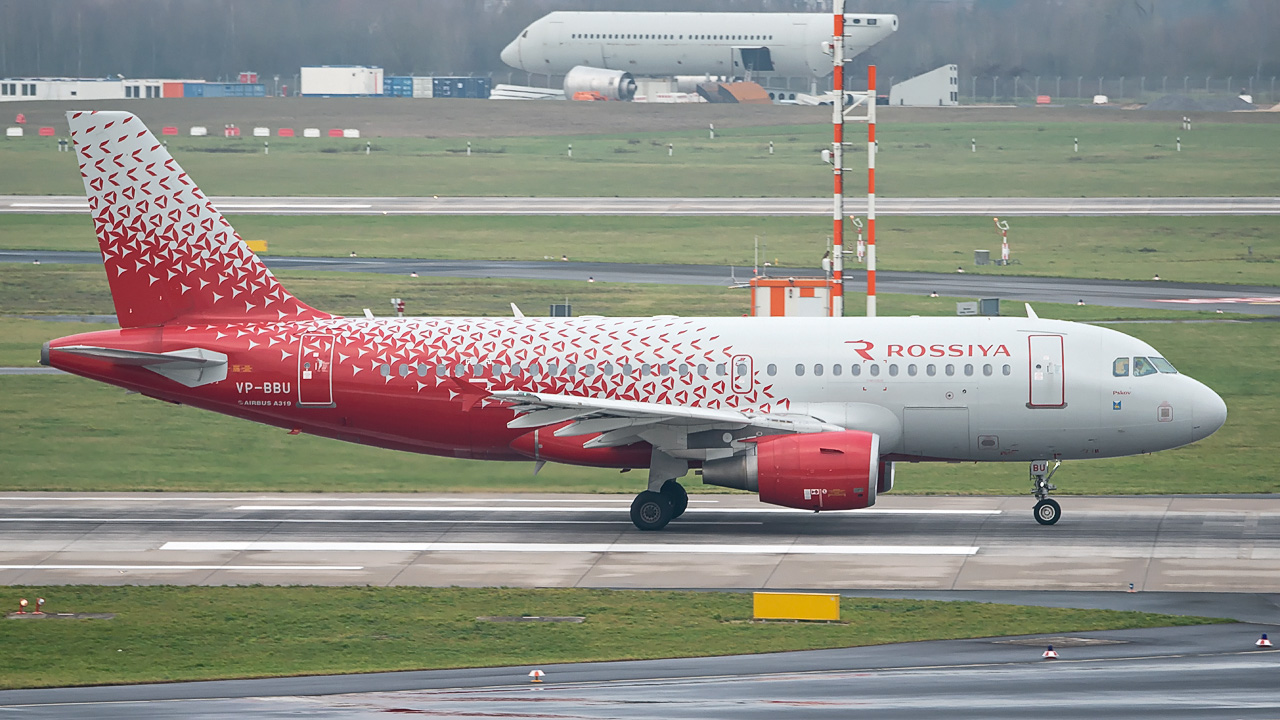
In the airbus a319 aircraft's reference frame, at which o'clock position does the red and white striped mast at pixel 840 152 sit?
The red and white striped mast is roughly at 10 o'clock from the airbus a319 aircraft.

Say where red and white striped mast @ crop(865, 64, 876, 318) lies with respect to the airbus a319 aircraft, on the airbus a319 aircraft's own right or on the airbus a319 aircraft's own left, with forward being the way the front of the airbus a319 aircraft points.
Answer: on the airbus a319 aircraft's own left

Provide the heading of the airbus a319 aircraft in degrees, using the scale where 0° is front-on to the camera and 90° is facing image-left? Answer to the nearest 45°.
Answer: approximately 270°
